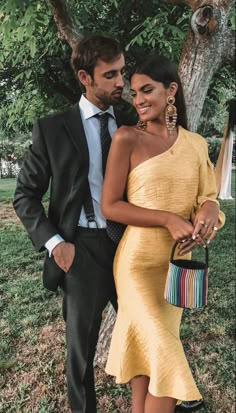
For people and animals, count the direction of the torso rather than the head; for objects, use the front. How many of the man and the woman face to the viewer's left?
0

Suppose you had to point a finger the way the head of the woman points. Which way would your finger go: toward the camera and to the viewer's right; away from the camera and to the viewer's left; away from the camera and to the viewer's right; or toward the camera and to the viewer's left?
toward the camera and to the viewer's left

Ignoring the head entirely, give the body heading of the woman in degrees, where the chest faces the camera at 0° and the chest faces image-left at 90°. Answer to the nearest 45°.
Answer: approximately 315°

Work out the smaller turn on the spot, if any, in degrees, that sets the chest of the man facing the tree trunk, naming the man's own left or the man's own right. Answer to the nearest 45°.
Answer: approximately 90° to the man's own left

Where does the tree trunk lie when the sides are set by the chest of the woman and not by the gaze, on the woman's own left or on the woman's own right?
on the woman's own left

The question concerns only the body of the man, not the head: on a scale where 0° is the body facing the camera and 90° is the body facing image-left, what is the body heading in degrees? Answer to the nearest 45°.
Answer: approximately 315°
